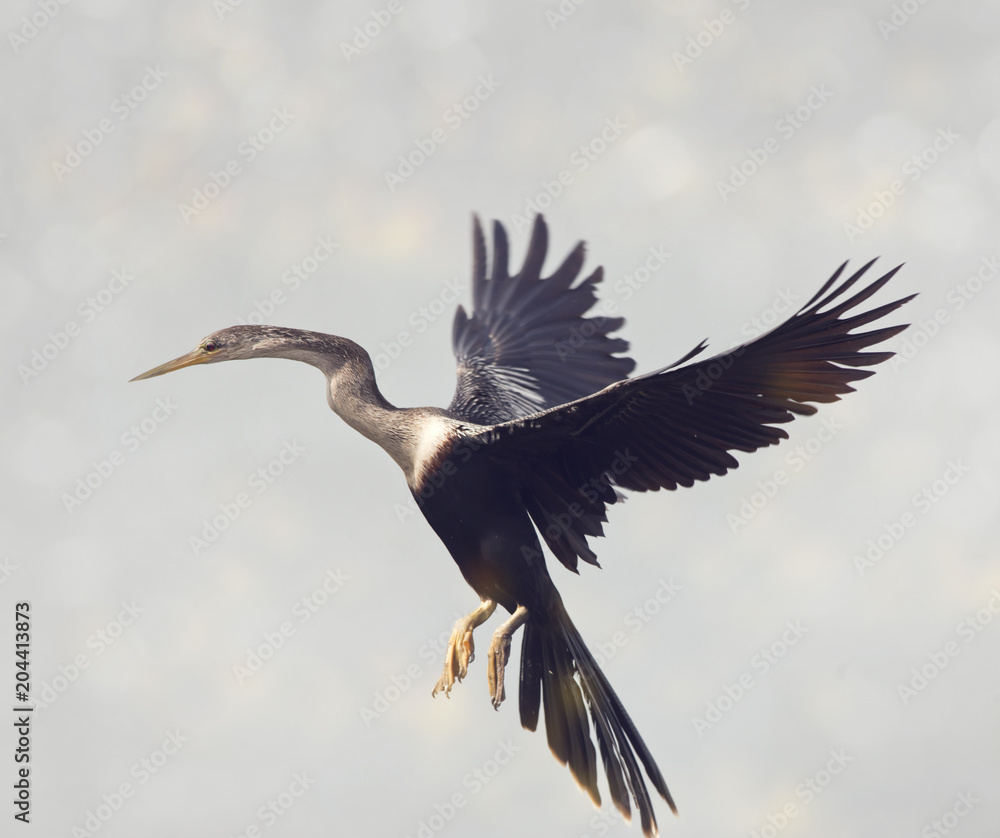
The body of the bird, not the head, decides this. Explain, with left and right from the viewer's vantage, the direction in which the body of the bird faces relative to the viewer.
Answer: facing to the left of the viewer
